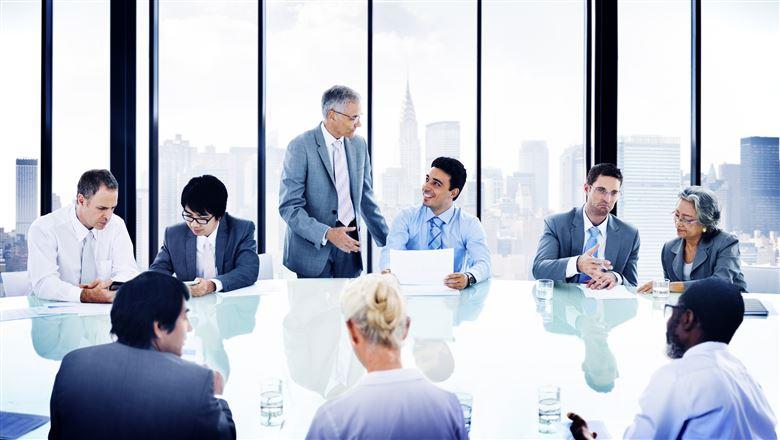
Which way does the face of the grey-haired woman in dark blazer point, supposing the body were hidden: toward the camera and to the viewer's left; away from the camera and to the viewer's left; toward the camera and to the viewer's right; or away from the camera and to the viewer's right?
toward the camera and to the viewer's left

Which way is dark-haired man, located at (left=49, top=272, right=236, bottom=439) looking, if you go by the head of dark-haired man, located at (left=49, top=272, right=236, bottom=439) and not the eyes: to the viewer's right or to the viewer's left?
to the viewer's right

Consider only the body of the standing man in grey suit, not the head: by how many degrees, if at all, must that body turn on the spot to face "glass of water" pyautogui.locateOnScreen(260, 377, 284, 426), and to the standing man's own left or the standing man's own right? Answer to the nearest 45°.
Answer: approximately 45° to the standing man's own right

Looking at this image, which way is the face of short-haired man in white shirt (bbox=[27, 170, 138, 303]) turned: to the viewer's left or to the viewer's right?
to the viewer's right

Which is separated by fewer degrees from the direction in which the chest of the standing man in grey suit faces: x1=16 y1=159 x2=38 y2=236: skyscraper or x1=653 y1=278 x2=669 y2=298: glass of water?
the glass of water

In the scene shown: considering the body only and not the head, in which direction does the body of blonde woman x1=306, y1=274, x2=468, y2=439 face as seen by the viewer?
away from the camera

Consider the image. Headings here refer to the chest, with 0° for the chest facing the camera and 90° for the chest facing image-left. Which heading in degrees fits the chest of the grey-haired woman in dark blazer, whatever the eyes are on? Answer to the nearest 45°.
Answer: approximately 45°

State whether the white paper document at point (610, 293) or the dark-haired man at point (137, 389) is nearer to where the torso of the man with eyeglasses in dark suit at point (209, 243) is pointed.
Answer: the dark-haired man
